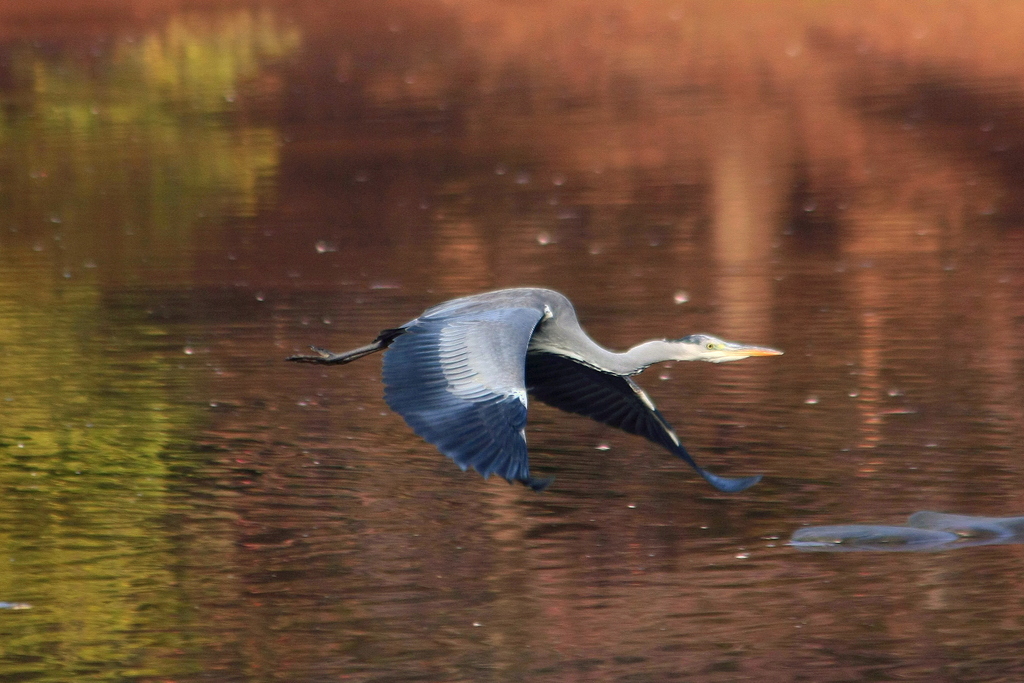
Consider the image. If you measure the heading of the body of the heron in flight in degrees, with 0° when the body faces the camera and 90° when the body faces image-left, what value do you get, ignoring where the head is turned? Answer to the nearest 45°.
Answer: approximately 270°
